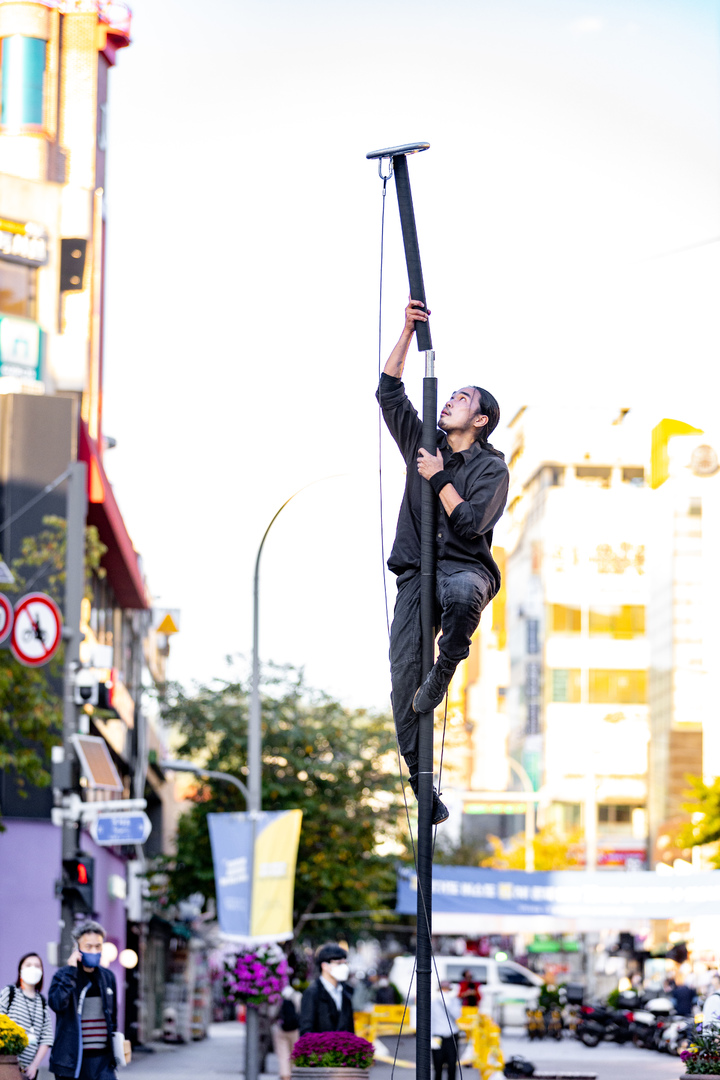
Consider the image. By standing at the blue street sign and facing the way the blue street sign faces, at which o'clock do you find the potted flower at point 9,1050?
The potted flower is roughly at 12 o'clock from the blue street sign.

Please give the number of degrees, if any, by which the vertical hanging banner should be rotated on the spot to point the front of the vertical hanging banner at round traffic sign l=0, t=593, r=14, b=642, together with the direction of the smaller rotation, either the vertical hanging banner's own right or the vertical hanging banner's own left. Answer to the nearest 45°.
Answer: approximately 90° to the vertical hanging banner's own right

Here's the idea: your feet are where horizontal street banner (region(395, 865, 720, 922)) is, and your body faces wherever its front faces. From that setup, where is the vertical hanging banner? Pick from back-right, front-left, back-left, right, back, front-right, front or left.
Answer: front-right

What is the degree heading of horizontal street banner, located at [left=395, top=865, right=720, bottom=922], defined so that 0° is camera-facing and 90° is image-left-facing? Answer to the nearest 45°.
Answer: approximately 0°

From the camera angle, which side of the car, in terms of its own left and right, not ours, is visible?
right

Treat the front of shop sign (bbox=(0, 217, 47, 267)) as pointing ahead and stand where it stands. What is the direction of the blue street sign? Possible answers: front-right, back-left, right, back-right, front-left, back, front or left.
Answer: front-right

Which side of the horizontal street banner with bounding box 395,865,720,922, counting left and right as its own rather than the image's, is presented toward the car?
back

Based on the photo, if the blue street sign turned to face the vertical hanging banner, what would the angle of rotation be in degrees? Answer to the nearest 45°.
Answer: approximately 45° to its left

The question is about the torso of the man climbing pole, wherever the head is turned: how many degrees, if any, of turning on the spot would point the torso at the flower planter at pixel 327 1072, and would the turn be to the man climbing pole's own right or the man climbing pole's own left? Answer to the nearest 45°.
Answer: approximately 135° to the man climbing pole's own right
